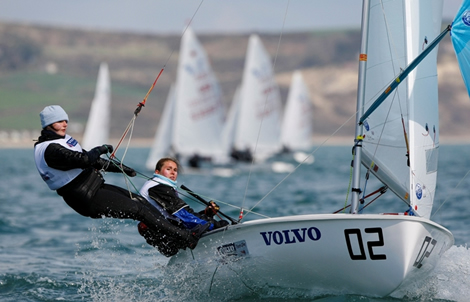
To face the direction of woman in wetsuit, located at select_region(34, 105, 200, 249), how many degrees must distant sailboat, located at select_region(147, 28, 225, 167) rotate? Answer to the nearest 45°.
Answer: approximately 90° to its left

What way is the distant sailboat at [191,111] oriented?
to the viewer's left

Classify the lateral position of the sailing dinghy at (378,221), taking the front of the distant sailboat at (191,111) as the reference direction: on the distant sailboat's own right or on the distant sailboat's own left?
on the distant sailboat's own left

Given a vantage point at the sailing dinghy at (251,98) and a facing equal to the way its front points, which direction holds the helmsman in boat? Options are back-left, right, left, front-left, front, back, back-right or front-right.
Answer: front-left

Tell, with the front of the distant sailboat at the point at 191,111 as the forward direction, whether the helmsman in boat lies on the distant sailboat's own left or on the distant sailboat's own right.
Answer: on the distant sailboat's own left

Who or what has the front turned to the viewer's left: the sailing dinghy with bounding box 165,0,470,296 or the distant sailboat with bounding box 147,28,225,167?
the distant sailboat

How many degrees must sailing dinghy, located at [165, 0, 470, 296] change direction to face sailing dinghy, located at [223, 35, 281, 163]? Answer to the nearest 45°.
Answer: approximately 135° to its left

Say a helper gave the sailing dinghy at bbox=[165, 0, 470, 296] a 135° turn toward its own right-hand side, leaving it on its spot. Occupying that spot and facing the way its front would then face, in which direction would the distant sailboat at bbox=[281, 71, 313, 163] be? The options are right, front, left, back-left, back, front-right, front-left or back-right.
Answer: right

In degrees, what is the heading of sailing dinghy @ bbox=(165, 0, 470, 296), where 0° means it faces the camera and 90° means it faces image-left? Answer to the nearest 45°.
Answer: approximately 315°
